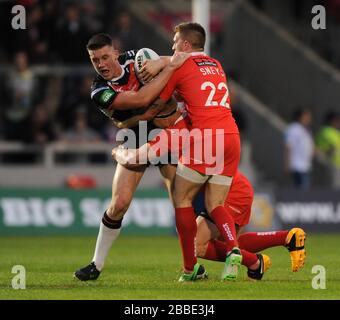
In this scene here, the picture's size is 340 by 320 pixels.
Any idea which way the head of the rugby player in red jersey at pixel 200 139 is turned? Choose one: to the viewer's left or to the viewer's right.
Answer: to the viewer's left

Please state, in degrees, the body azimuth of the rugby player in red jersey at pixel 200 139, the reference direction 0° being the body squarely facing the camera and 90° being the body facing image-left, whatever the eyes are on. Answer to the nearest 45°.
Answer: approximately 135°

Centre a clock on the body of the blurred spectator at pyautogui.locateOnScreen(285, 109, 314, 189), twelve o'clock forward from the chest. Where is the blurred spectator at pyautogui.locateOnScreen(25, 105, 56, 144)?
the blurred spectator at pyautogui.locateOnScreen(25, 105, 56, 144) is roughly at 4 o'clock from the blurred spectator at pyautogui.locateOnScreen(285, 109, 314, 189).

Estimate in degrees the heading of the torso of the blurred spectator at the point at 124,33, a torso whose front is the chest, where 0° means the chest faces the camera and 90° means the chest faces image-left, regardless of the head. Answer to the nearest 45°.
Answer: approximately 0°
